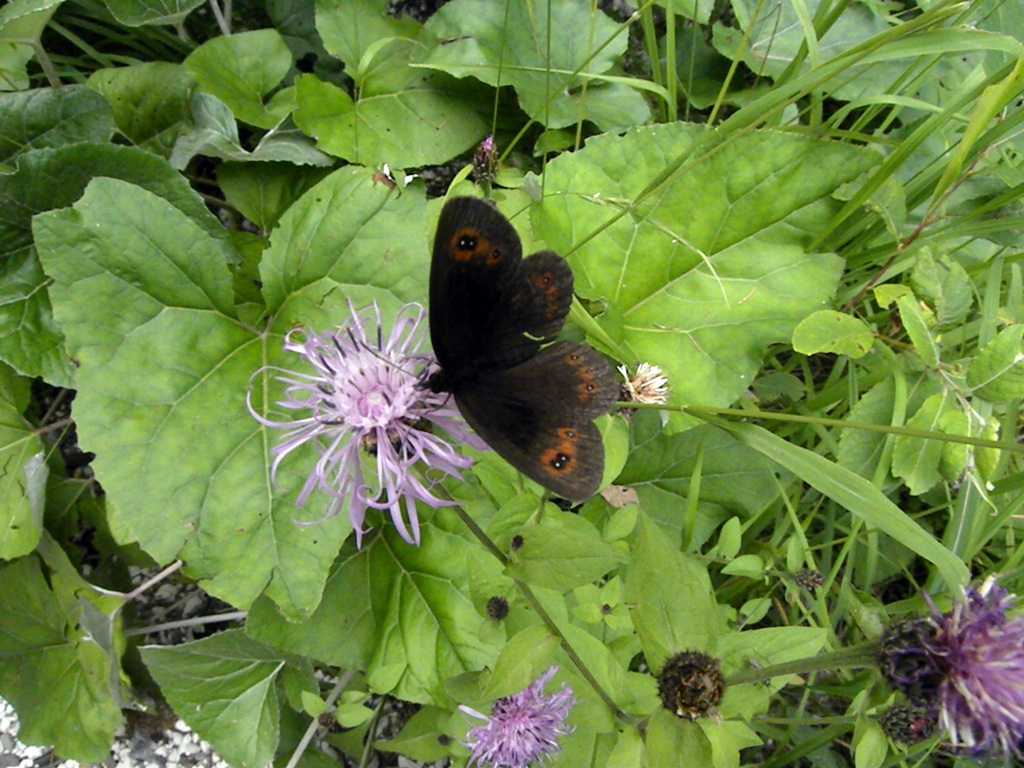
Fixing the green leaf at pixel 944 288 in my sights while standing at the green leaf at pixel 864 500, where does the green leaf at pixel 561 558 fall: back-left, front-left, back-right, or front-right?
back-left

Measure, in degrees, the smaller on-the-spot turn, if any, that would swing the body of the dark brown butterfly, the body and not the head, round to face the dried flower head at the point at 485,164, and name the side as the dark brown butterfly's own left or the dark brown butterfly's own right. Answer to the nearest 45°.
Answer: approximately 90° to the dark brown butterfly's own right

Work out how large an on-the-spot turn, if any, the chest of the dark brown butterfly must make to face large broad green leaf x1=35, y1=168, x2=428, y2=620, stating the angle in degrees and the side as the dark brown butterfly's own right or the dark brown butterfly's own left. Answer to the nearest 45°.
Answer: approximately 45° to the dark brown butterfly's own right

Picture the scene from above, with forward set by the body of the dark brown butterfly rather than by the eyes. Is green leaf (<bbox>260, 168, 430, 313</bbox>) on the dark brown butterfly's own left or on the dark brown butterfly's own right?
on the dark brown butterfly's own right

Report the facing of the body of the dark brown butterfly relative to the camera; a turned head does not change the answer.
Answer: to the viewer's left

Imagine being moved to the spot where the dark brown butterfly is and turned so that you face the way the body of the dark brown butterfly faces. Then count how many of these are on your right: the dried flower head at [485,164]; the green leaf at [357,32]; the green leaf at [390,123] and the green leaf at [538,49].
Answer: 4
